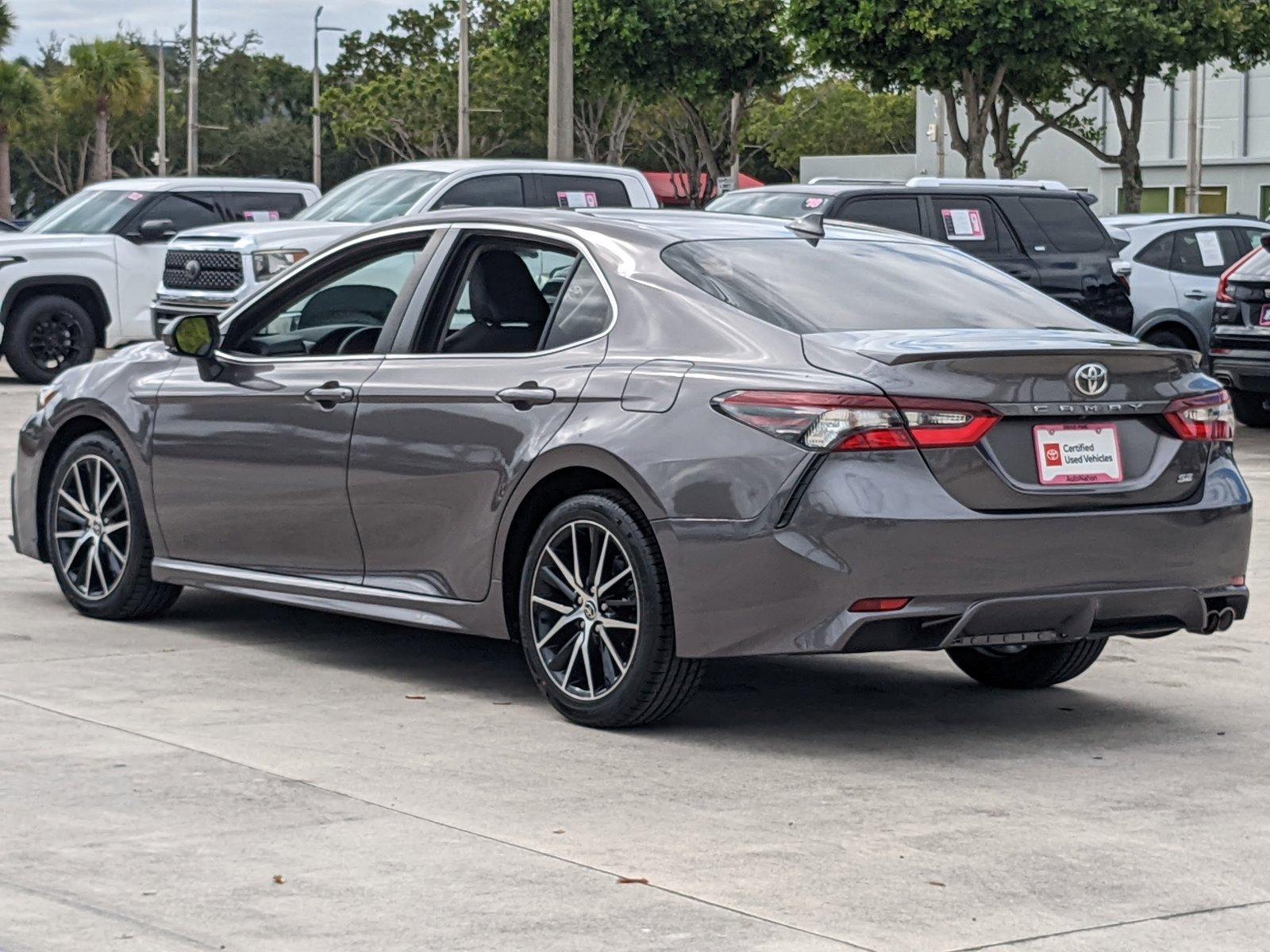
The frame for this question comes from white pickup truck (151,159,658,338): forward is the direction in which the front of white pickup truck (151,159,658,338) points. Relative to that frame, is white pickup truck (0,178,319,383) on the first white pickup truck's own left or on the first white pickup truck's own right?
on the first white pickup truck's own right

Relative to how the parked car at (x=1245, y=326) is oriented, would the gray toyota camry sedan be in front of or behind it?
behind

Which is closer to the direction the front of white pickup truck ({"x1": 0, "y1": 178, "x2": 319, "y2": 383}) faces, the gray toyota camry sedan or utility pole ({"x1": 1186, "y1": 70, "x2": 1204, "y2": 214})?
the gray toyota camry sedan

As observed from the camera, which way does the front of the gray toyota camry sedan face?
facing away from the viewer and to the left of the viewer

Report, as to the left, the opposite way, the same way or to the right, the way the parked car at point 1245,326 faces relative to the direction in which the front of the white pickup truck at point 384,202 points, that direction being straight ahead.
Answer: the opposite way

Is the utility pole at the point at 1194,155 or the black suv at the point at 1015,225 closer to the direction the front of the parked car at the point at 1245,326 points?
the utility pole

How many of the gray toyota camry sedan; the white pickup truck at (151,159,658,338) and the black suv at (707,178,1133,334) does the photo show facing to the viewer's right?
0

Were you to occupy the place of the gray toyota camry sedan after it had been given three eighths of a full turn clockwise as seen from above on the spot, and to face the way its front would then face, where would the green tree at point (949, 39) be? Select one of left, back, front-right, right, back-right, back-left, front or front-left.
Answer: left

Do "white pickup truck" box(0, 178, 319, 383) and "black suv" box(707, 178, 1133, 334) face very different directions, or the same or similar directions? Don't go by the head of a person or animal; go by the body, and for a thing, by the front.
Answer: same or similar directions

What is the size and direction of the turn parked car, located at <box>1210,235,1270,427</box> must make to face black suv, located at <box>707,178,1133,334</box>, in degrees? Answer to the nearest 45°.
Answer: approximately 90° to its left

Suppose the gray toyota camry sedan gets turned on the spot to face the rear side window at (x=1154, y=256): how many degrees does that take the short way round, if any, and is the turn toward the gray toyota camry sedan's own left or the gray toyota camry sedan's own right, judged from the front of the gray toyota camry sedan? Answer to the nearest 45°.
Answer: approximately 45° to the gray toyota camry sedan's own right

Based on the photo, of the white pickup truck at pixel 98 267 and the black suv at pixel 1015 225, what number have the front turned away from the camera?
0

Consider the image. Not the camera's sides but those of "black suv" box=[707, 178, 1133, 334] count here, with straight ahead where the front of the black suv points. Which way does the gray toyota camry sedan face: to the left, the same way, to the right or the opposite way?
to the right

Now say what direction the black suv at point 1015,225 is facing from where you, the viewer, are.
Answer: facing the viewer and to the left of the viewer

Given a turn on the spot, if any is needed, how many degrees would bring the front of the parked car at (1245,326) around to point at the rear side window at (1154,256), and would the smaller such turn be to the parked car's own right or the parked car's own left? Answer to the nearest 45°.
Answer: approximately 45° to the parked car's own left
